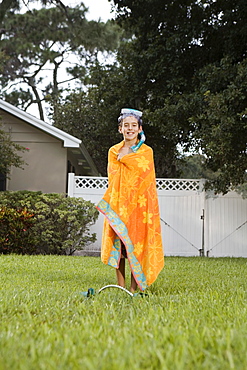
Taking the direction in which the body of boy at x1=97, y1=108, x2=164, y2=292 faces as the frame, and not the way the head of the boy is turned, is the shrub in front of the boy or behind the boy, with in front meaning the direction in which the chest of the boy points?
behind

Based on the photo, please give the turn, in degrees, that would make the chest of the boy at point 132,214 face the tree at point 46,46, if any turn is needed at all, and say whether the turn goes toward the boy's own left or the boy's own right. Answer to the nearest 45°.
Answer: approximately 180°

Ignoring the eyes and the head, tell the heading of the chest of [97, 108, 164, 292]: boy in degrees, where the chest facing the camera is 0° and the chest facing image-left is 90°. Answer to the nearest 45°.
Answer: approximately 0°

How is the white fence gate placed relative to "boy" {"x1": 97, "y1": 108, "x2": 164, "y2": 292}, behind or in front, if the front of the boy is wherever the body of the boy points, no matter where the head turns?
behind

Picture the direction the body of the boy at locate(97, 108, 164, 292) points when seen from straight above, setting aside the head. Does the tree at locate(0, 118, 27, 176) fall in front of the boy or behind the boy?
behind

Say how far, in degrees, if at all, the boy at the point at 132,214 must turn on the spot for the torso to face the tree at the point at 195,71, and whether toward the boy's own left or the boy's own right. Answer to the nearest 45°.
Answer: approximately 180°

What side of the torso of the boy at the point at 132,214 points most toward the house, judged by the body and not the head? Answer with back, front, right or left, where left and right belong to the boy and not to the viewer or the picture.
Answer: back
